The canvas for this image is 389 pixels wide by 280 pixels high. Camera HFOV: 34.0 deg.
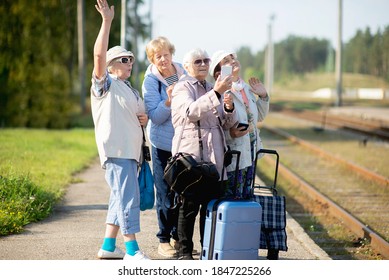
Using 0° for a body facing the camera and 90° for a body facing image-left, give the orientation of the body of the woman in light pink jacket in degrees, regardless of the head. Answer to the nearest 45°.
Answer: approximately 315°

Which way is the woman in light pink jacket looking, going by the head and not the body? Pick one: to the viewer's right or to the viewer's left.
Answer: to the viewer's right

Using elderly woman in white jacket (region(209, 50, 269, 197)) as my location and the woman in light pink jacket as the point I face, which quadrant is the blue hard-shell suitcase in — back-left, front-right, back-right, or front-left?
front-left

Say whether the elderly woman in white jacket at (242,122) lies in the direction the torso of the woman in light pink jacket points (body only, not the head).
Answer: no

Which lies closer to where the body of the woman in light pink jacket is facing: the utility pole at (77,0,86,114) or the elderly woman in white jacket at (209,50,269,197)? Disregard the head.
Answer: the elderly woman in white jacket

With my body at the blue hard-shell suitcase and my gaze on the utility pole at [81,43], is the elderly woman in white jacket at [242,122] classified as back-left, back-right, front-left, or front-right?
front-right

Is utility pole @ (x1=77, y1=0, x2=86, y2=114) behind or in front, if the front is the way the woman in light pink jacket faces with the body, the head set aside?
behind
